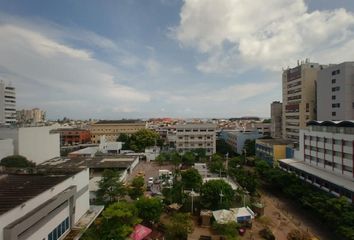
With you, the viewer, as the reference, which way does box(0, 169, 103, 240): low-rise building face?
facing the viewer and to the right of the viewer

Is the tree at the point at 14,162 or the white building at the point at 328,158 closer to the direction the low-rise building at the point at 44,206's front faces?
the white building

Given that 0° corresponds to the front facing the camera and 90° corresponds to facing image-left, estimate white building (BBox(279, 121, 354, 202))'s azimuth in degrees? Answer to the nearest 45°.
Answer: approximately 45°

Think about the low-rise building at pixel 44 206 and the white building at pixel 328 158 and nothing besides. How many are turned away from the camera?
0

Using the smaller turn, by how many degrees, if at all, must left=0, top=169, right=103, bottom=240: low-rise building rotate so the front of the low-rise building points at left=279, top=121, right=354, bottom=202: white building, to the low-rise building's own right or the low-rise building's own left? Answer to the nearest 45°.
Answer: approximately 45° to the low-rise building's own left

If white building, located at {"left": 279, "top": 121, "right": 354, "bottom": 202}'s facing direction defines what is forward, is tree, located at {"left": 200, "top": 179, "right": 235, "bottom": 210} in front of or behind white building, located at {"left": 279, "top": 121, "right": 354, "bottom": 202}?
in front

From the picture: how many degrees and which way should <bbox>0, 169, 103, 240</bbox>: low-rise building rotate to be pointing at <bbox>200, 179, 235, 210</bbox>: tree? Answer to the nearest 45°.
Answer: approximately 45° to its left

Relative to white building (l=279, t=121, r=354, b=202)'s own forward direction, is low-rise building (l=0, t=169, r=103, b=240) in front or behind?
in front

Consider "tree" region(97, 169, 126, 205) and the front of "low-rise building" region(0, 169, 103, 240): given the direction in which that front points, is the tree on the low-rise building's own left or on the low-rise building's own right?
on the low-rise building's own left

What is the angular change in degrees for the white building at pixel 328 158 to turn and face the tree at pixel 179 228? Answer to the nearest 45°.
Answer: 0° — it already faces it

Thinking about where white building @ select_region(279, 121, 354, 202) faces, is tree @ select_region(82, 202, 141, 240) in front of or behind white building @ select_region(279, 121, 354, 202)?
in front

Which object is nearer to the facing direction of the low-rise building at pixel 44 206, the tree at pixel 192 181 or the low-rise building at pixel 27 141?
the tree
